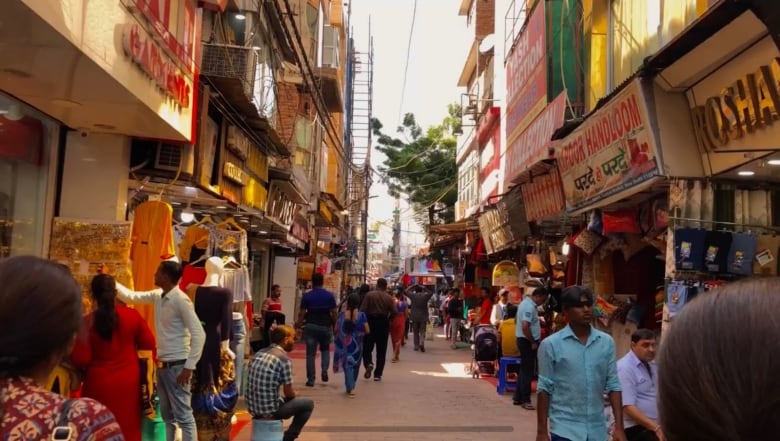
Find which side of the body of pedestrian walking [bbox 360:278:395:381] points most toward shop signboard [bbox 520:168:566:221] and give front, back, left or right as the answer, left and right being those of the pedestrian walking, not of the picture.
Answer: right

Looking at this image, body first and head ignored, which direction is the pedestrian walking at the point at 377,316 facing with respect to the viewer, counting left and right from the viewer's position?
facing away from the viewer

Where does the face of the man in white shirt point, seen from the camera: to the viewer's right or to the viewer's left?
to the viewer's left

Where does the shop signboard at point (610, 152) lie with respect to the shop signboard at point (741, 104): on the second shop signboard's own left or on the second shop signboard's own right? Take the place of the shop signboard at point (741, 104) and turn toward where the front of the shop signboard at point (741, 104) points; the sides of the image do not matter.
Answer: on the second shop signboard's own right

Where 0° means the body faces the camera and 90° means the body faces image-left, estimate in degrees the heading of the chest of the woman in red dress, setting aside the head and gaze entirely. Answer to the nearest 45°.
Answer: approximately 180°

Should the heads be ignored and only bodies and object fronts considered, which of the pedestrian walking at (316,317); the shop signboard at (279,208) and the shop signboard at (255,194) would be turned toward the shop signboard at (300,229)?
the pedestrian walking

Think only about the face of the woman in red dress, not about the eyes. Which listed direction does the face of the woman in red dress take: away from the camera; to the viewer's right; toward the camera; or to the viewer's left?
away from the camera

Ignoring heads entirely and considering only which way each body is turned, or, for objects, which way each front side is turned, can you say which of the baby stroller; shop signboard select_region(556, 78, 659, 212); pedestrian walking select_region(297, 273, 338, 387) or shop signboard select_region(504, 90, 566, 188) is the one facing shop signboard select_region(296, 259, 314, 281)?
the pedestrian walking

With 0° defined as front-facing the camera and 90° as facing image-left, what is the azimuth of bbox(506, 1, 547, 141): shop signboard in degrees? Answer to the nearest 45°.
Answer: approximately 45°
